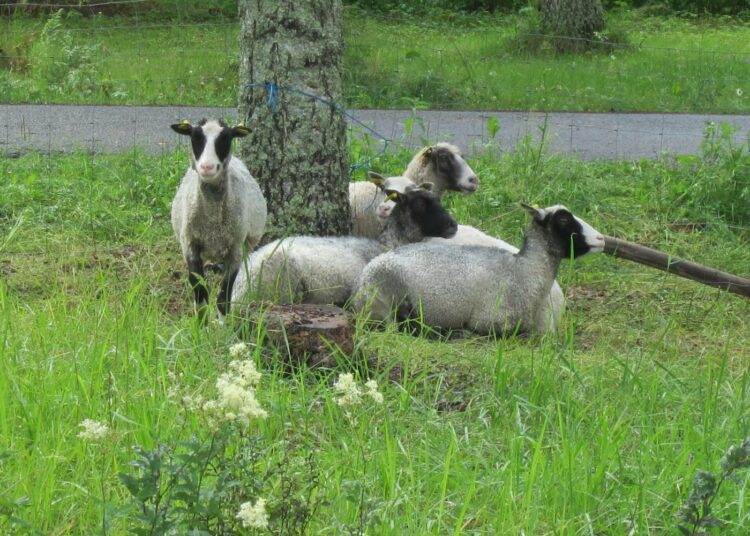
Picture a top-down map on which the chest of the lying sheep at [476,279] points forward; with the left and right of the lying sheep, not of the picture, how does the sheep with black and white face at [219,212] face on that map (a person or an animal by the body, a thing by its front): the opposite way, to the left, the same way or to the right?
to the right

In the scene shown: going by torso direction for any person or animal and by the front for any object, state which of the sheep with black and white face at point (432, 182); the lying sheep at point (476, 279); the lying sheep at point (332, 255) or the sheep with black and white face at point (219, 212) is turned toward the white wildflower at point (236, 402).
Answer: the sheep with black and white face at point (219, 212)

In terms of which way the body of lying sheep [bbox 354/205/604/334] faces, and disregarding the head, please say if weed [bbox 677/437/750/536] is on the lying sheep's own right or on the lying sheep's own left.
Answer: on the lying sheep's own right

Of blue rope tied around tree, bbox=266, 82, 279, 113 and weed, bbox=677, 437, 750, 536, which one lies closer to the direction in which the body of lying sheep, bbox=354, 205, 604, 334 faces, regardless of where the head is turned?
the weed

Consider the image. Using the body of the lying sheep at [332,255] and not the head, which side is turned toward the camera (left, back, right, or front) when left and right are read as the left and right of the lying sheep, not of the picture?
right

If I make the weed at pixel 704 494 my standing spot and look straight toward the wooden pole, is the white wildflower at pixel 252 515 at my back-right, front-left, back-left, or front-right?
back-left

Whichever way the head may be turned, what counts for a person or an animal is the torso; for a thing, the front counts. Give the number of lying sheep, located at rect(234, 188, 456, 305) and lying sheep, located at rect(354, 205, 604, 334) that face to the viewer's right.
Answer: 2

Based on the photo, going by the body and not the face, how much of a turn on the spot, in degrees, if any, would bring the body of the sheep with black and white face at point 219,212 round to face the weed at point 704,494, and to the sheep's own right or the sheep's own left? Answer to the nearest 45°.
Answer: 0° — it already faces it

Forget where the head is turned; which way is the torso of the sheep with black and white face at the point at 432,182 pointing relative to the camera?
to the viewer's right

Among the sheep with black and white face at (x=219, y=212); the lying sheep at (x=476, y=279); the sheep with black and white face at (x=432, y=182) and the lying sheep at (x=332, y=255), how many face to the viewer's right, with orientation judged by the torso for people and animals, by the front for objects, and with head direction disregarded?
3

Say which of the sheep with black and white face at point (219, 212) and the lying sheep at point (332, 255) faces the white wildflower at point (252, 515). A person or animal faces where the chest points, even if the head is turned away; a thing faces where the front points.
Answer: the sheep with black and white face

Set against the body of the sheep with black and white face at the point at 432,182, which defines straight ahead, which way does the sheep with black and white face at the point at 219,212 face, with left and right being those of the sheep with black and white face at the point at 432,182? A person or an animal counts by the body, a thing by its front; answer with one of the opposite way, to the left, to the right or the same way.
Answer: to the right

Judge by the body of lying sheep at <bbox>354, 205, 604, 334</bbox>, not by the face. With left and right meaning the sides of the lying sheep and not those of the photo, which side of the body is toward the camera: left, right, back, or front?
right

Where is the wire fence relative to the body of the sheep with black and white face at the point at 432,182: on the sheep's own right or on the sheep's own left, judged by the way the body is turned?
on the sheep's own left
